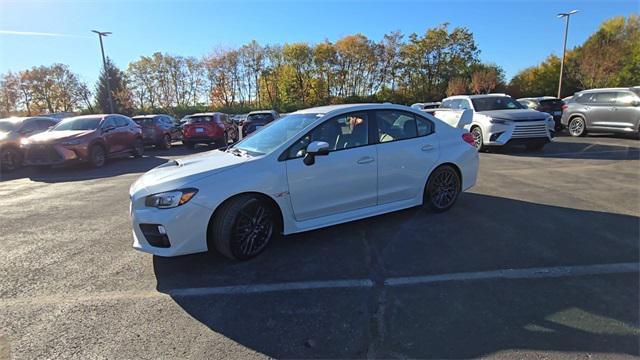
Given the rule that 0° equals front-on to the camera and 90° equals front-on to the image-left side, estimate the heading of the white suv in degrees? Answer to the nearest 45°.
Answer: approximately 315°

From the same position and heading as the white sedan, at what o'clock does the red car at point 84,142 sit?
The red car is roughly at 3 o'clock from the white sedan.

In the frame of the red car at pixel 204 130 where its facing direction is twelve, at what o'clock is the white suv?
The white suv is roughly at 3 o'clock from the red car.

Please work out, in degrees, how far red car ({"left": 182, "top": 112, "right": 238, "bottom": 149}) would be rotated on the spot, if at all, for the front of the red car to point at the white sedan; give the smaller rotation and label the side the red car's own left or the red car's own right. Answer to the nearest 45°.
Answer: approximately 135° to the red car's own right

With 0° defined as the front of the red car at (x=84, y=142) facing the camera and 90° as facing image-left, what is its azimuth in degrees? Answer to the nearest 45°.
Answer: approximately 45°

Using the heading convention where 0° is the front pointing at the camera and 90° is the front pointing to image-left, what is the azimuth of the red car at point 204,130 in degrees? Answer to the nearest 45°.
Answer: approximately 225°

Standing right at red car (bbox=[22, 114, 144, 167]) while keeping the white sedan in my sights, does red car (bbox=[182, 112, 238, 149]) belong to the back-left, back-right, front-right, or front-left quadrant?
back-left

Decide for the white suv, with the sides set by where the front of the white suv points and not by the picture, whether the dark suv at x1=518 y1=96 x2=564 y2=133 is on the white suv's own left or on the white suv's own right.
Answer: on the white suv's own left

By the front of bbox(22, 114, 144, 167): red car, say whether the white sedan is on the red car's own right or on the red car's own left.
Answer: on the red car's own left

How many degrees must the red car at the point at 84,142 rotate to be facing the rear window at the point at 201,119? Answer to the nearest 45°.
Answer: approximately 180°

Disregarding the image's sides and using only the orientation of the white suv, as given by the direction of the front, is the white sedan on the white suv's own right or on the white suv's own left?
on the white suv's own right

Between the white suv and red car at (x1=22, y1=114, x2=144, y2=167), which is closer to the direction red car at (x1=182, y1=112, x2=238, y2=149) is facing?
the white suv
